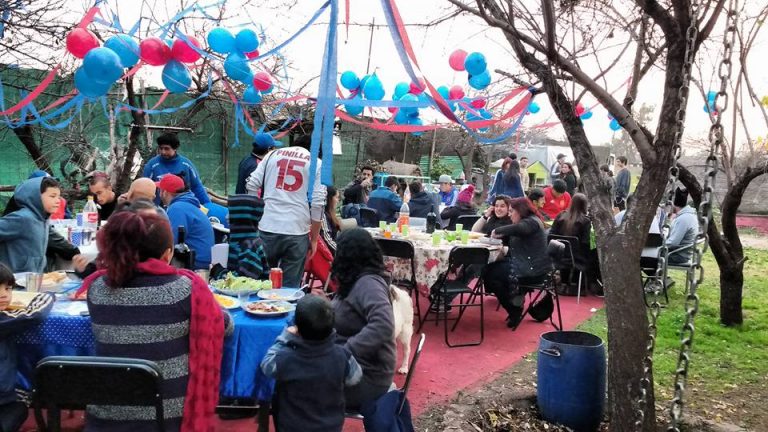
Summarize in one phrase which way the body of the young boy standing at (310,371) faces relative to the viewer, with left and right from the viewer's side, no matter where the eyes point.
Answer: facing away from the viewer

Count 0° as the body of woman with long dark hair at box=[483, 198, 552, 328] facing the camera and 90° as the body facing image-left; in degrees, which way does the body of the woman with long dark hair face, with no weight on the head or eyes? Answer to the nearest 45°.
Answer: approximately 90°

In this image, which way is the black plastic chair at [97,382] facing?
away from the camera

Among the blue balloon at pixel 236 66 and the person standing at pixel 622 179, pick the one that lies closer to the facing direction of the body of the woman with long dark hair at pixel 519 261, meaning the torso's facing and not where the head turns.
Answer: the blue balloon
